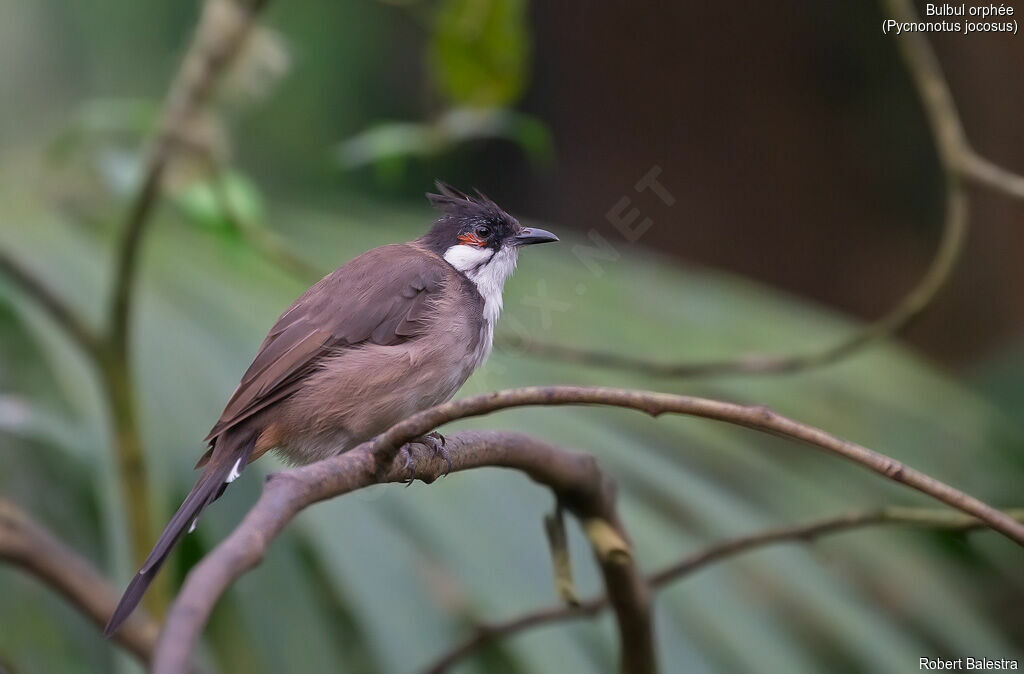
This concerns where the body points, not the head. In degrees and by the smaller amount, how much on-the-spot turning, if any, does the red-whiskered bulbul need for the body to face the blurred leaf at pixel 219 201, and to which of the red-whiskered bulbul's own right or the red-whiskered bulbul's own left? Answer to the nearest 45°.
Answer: approximately 135° to the red-whiskered bulbul's own left

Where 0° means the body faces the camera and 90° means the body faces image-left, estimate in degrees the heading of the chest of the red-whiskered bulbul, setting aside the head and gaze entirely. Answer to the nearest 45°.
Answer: approximately 270°

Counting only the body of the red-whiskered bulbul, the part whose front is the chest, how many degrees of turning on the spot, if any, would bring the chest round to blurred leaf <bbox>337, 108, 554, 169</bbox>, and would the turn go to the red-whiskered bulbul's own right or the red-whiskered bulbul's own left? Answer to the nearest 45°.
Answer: approximately 90° to the red-whiskered bulbul's own left

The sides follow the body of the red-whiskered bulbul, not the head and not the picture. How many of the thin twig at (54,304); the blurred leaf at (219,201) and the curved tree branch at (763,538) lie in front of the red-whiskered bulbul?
1

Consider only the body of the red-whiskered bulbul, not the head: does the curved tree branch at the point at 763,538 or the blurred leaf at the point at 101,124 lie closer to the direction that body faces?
the curved tree branch

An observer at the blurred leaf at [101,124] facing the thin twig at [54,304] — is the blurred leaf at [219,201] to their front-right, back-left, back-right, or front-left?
front-left

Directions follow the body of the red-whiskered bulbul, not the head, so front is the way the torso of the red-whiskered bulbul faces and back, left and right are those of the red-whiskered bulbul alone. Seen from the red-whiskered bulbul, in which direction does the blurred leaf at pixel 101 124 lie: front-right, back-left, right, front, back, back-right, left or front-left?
back-left

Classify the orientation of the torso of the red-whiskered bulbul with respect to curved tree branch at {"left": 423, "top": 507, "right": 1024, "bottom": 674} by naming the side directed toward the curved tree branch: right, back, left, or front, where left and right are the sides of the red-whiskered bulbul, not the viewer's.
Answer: front

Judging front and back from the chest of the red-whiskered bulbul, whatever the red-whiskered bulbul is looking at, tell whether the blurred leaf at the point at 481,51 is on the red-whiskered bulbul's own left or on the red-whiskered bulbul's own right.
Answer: on the red-whiskered bulbul's own left

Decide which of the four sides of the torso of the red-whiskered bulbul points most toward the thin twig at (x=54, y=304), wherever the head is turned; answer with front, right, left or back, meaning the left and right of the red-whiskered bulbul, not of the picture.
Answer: back

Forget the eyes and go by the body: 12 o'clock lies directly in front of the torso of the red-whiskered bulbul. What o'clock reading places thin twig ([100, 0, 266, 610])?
The thin twig is roughly at 7 o'clock from the red-whiskered bulbul.

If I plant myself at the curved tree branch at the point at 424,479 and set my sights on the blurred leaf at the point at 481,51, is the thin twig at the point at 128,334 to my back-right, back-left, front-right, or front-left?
front-left
